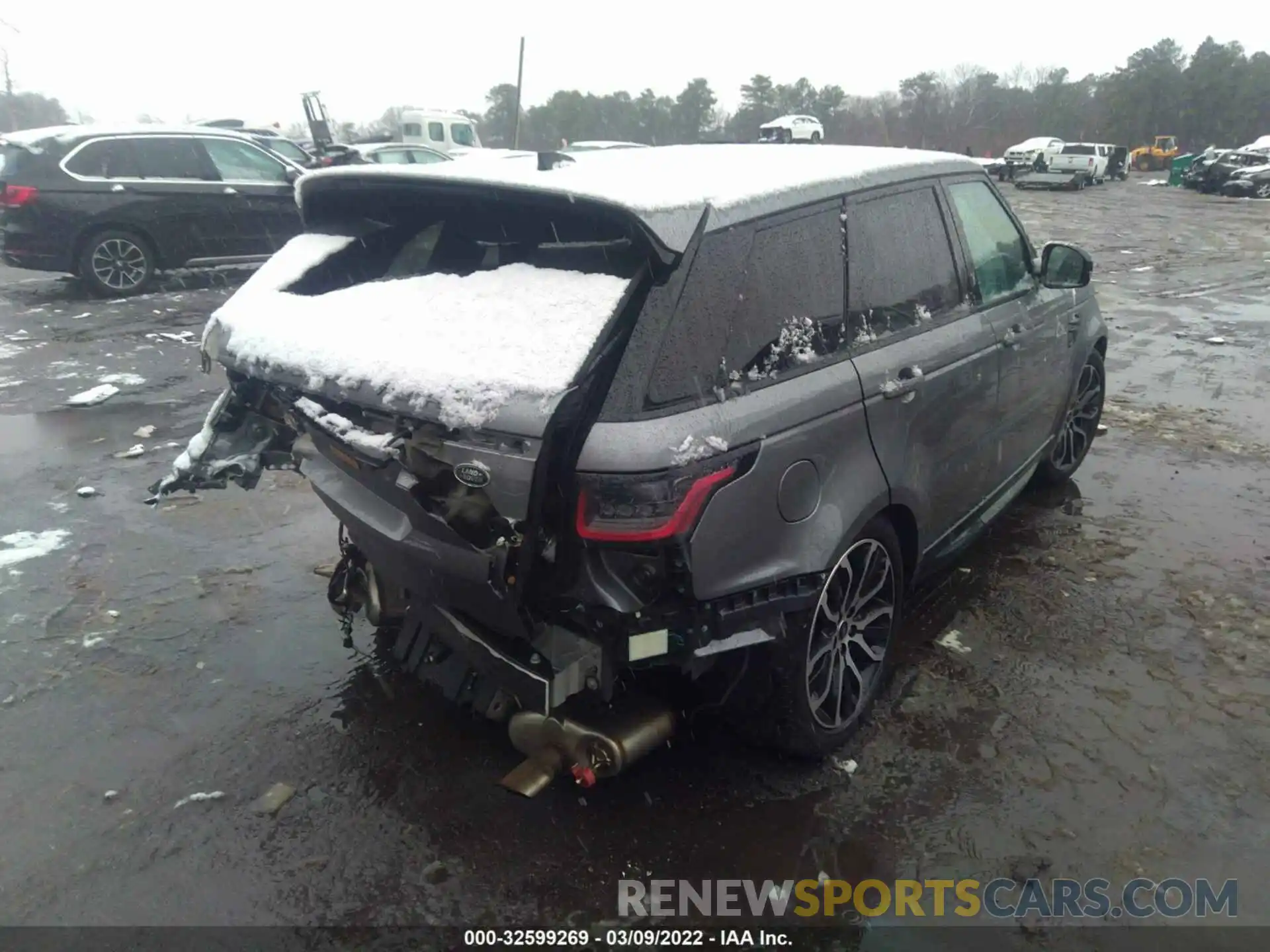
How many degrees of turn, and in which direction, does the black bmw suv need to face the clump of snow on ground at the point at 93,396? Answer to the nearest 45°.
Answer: approximately 90° to its right

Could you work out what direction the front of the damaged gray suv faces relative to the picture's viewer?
facing away from the viewer and to the right of the viewer

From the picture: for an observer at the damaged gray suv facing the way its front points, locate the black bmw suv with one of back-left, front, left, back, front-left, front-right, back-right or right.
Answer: left

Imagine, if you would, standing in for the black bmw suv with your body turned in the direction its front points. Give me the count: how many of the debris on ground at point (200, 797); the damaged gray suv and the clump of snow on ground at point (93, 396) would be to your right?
3

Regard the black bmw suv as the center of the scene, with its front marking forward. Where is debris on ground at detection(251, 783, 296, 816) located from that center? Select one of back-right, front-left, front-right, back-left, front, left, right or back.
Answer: right

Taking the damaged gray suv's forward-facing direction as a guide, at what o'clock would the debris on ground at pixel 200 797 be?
The debris on ground is roughly at 7 o'clock from the damaged gray suv.

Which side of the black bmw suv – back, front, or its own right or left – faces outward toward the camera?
right

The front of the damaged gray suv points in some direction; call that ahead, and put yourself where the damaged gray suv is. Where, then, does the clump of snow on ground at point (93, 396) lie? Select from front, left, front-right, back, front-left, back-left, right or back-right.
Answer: left

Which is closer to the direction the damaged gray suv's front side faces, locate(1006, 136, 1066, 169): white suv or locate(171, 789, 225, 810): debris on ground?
the white suv

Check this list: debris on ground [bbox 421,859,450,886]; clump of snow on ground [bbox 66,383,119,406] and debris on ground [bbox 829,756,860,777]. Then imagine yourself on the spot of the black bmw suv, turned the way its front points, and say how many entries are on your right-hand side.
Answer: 3

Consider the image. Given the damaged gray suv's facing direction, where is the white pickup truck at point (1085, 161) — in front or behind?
in front
